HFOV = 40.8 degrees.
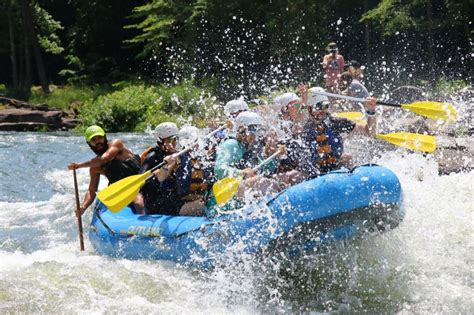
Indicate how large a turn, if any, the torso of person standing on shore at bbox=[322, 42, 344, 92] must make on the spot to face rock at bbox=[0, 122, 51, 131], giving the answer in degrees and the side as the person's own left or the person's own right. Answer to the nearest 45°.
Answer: approximately 135° to the person's own right

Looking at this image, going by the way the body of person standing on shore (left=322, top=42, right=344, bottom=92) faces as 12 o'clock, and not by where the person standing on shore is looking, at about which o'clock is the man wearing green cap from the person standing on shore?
The man wearing green cap is roughly at 1 o'clock from the person standing on shore.

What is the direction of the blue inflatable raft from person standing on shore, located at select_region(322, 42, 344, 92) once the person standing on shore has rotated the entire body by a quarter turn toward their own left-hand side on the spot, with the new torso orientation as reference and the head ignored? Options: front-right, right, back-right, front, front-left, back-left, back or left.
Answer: right

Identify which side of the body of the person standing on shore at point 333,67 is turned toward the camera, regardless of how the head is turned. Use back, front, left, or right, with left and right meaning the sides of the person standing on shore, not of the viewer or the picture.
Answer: front
